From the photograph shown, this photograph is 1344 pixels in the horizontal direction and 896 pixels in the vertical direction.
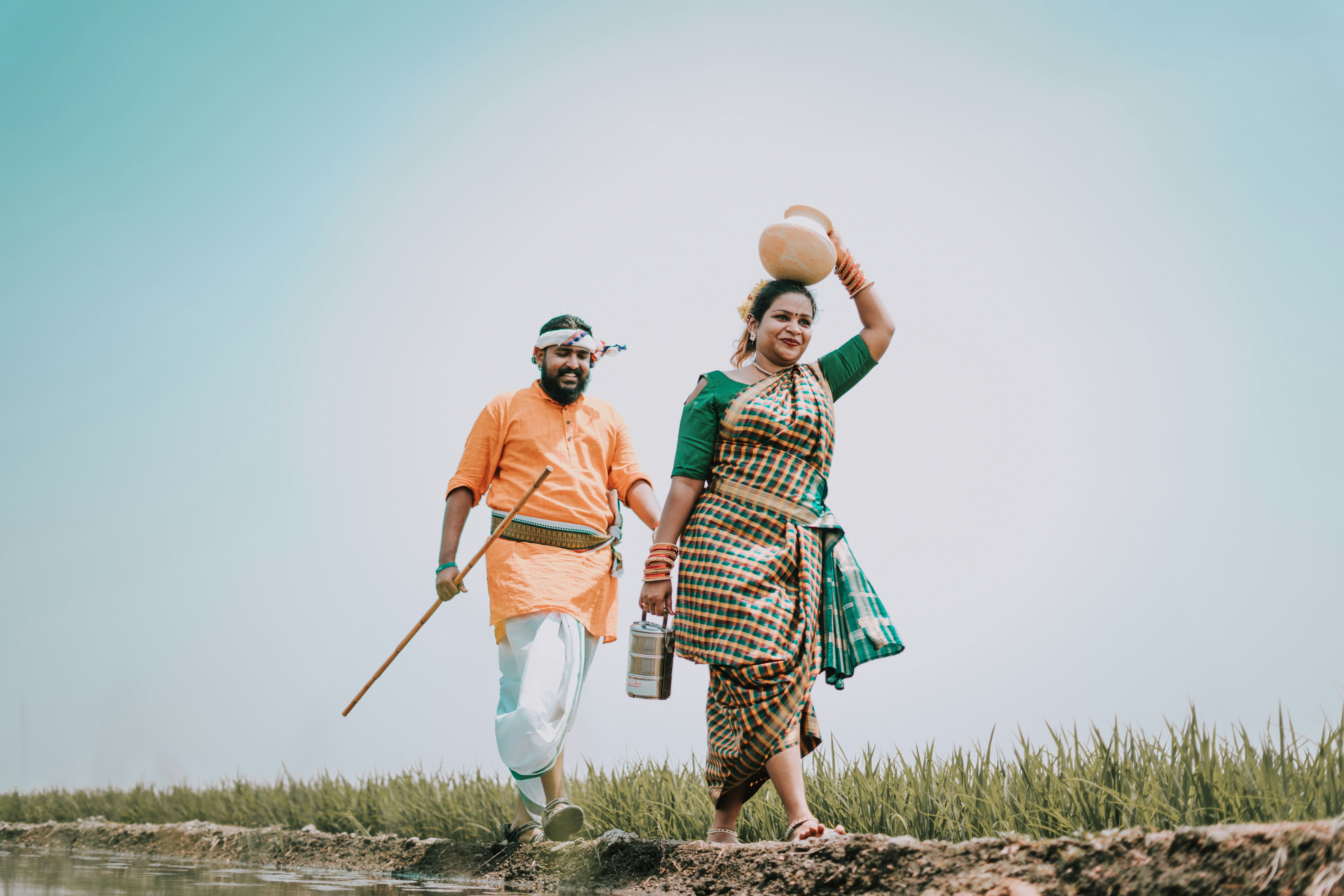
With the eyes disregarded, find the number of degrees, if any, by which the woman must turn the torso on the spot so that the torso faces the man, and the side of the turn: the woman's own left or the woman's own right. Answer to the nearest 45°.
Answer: approximately 180°

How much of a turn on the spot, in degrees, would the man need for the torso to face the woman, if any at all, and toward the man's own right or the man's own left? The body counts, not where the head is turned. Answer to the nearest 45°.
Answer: approximately 45° to the man's own left

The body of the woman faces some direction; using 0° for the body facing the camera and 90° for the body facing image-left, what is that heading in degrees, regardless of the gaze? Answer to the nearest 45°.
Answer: approximately 315°

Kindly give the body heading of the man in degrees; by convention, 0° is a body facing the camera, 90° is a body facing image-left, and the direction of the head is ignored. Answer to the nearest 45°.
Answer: approximately 0°
